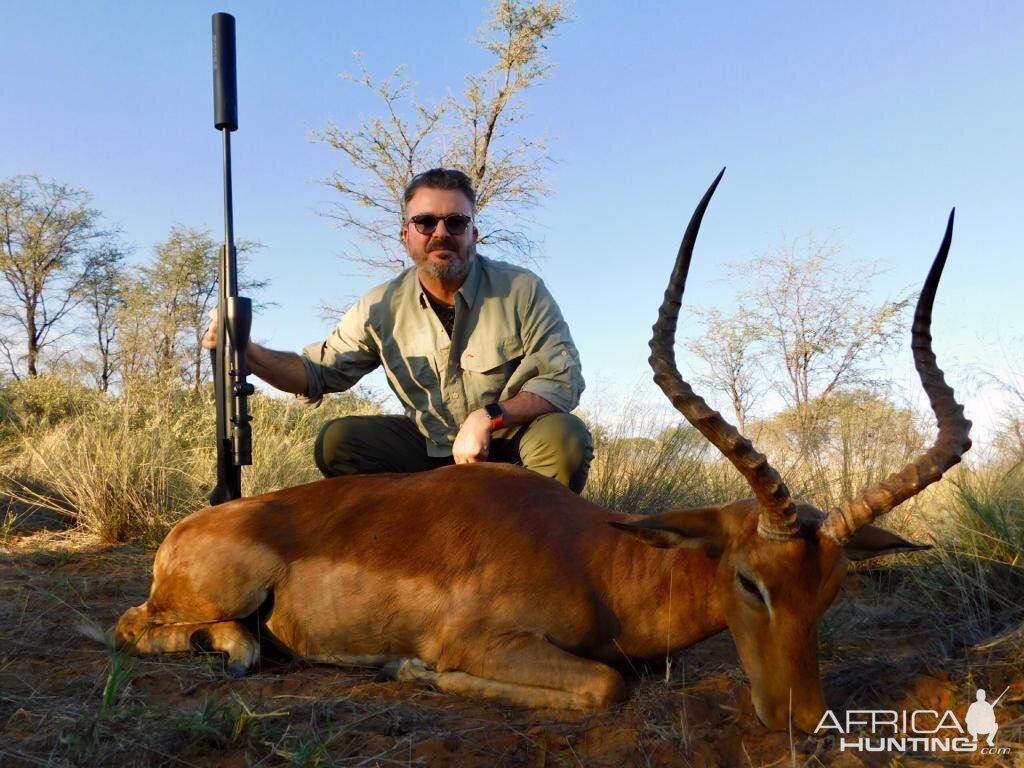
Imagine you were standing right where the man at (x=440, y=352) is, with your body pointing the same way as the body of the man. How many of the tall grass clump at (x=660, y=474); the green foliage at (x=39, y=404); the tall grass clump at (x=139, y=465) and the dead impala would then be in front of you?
1

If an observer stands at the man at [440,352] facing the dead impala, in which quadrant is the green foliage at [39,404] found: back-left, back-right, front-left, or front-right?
back-right

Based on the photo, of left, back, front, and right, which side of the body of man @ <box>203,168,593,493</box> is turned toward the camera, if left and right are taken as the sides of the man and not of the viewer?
front

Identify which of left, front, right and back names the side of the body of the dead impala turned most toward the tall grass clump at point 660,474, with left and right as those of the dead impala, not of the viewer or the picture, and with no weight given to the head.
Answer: left

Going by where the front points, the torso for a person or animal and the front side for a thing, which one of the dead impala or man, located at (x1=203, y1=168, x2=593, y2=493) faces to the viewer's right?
the dead impala

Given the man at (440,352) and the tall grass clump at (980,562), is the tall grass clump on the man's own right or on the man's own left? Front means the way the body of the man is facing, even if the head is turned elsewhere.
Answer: on the man's own left

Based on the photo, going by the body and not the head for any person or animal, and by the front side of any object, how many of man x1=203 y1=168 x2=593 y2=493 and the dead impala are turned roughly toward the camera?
1

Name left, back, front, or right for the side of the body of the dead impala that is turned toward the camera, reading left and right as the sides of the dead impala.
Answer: right

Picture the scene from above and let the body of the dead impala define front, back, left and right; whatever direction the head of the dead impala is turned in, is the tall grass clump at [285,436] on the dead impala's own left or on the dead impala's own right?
on the dead impala's own left

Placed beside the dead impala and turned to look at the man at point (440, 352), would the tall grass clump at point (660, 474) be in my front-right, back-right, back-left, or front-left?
front-right

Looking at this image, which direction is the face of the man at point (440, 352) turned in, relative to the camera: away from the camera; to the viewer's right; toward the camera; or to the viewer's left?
toward the camera

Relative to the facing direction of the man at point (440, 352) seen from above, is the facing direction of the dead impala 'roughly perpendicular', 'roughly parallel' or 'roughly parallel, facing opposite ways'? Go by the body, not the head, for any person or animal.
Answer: roughly perpendicular

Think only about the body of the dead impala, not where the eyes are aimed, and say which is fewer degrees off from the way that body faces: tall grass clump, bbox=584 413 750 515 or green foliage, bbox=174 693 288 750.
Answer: the tall grass clump

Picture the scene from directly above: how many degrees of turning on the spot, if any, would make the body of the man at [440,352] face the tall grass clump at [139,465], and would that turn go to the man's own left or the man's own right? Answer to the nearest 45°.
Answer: approximately 135° to the man's own right

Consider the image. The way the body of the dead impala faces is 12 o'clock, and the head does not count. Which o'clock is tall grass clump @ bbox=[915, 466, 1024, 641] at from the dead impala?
The tall grass clump is roughly at 11 o'clock from the dead impala.
